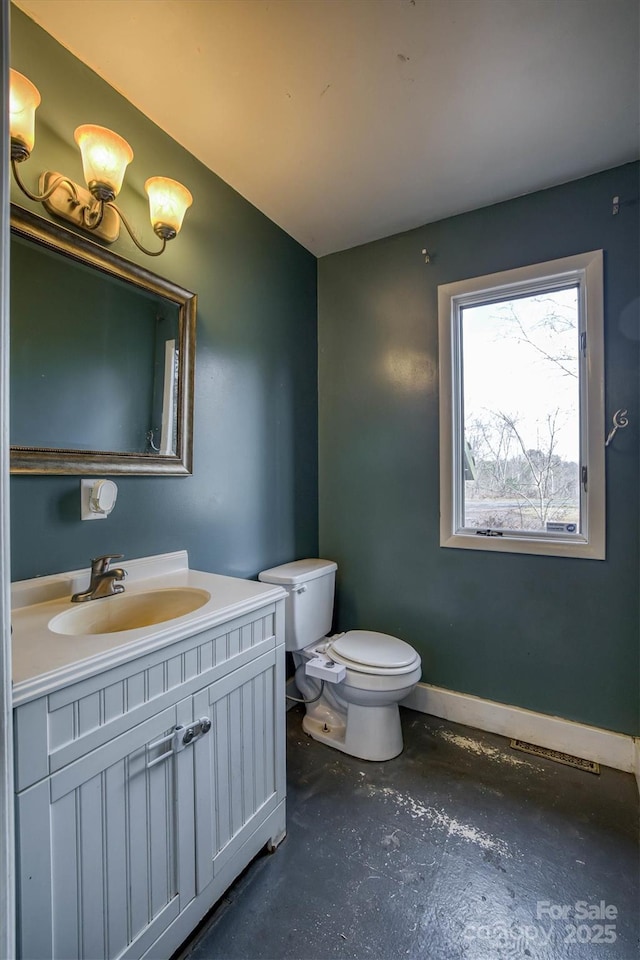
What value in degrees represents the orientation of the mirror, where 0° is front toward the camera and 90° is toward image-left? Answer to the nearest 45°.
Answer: approximately 315°

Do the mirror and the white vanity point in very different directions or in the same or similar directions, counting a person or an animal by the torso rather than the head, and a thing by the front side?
same or similar directions

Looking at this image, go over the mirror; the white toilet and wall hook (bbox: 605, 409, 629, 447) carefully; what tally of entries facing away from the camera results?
0

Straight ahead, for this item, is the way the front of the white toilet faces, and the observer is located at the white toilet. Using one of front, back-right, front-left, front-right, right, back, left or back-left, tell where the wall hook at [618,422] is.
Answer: front-left

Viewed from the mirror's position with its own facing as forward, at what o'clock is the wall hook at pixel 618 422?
The wall hook is roughly at 11 o'clock from the mirror.

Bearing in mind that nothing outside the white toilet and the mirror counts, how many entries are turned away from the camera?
0

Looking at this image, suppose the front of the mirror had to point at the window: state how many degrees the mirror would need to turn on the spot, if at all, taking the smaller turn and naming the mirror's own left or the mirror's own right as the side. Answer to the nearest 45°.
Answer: approximately 45° to the mirror's own left

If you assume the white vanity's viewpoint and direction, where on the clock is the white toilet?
The white toilet is roughly at 9 o'clock from the white vanity.

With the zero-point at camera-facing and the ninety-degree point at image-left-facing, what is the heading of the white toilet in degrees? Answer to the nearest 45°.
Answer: approximately 315°

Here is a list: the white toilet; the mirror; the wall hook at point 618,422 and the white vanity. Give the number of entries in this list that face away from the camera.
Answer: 0

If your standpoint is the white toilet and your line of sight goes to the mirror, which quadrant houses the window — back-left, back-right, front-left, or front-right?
back-left

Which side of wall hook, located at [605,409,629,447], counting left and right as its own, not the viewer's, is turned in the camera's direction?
front
